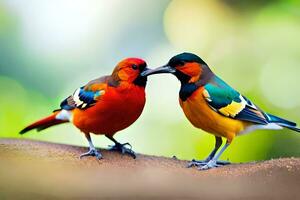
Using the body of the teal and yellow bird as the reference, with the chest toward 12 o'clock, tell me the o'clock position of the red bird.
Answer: The red bird is roughly at 12 o'clock from the teal and yellow bird.

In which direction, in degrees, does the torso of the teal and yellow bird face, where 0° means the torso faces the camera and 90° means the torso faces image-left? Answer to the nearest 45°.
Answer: approximately 90°
